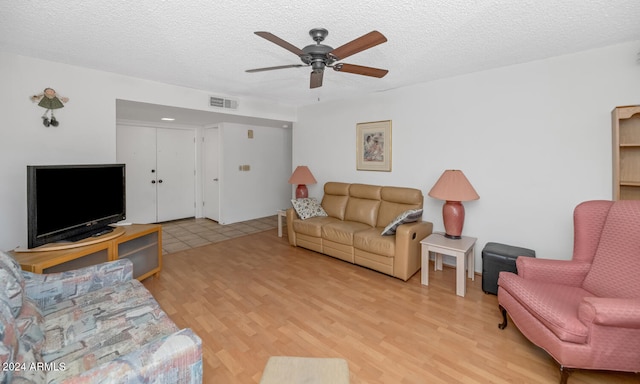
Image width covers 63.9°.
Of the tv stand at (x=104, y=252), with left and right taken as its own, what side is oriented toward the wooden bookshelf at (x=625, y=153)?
front

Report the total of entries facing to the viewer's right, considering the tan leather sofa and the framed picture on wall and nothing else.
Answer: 0

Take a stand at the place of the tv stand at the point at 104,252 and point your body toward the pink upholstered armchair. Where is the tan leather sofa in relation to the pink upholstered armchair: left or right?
left

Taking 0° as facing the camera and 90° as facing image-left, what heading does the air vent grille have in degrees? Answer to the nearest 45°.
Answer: approximately 315°

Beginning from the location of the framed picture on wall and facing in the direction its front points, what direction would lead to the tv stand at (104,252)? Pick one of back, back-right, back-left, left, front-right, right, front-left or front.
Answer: front

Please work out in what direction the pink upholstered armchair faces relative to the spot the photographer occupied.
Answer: facing the viewer and to the left of the viewer

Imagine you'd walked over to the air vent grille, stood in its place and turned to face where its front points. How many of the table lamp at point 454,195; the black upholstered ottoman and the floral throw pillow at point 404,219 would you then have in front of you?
3

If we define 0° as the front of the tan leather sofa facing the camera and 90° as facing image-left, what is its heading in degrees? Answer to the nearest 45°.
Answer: approximately 45°

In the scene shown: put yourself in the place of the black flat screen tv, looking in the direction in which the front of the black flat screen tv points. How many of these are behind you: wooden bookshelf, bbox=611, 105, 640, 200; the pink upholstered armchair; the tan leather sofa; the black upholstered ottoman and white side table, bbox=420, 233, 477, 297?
0

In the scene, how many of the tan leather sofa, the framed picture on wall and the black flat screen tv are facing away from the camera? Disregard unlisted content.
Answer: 0

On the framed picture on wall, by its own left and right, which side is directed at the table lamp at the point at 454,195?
left

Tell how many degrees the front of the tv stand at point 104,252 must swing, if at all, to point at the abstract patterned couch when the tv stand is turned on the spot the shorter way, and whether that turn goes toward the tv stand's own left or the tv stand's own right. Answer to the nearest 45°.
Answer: approximately 45° to the tv stand's own right

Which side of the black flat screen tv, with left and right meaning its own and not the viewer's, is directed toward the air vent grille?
left

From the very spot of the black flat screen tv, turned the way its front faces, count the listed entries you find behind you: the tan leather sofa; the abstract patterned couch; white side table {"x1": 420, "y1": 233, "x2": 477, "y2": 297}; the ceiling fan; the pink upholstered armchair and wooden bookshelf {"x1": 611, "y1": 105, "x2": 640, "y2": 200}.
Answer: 0

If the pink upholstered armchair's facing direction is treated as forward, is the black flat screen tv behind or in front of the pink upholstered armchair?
in front

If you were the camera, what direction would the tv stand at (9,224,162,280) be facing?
facing the viewer and to the right of the viewer
